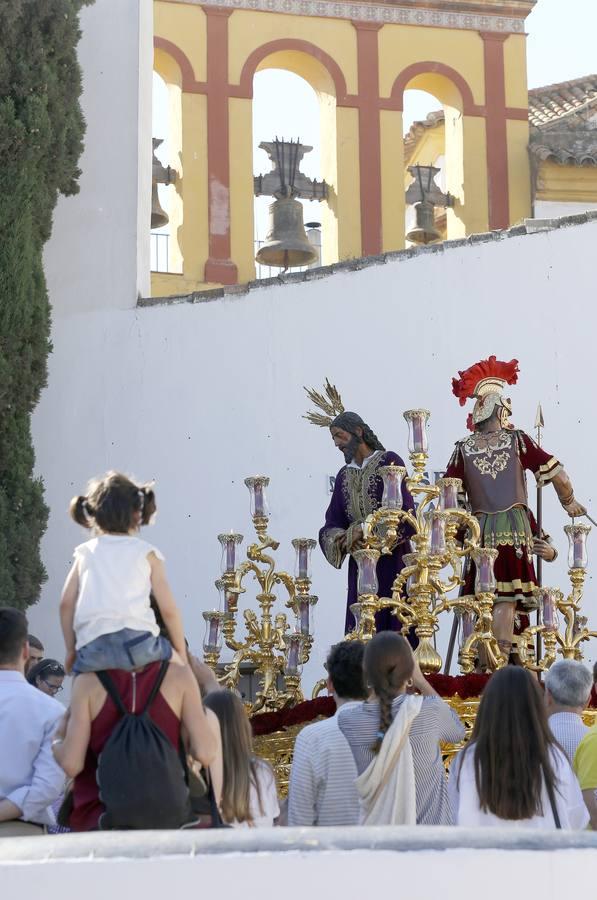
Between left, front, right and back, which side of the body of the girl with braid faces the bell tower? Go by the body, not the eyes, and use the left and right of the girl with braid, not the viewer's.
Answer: front

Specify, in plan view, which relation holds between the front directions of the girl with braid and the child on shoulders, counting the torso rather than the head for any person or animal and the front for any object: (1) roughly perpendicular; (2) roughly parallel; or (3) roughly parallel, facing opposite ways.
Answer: roughly parallel

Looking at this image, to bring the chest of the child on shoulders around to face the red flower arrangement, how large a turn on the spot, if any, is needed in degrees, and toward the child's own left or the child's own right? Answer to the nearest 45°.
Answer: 0° — they already face it

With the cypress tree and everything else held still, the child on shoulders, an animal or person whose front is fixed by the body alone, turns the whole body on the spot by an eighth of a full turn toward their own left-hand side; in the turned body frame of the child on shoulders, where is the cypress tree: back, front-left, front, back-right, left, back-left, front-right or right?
front-right

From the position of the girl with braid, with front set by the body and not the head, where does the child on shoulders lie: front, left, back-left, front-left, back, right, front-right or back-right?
back-left

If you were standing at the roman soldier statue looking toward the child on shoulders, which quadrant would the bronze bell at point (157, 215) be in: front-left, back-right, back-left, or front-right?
back-right

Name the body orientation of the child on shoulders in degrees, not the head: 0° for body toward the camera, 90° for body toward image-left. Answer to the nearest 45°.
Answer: approximately 180°

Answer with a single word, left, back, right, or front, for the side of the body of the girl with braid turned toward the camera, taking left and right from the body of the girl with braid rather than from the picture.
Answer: back

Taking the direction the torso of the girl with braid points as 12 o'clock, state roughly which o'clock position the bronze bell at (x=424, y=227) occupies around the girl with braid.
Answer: The bronze bell is roughly at 12 o'clock from the girl with braid.

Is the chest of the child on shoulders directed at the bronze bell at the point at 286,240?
yes

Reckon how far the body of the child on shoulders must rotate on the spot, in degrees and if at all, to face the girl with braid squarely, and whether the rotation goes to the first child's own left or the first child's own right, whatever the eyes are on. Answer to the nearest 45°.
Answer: approximately 45° to the first child's own right

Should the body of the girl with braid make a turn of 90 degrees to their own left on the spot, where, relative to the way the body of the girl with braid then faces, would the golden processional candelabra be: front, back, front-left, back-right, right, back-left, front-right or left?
right

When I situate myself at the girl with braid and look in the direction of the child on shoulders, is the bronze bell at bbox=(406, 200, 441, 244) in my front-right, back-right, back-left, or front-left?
back-right

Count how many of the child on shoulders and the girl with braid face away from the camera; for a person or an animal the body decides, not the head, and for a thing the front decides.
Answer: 2

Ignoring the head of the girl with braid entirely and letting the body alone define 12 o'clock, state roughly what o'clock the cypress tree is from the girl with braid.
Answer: The cypress tree is roughly at 11 o'clock from the girl with braid.

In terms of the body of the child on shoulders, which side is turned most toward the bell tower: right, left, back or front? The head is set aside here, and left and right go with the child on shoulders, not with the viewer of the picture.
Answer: front
